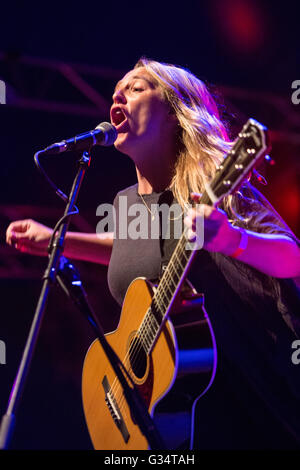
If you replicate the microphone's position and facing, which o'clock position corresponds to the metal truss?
The metal truss is roughly at 9 o'clock from the microphone.

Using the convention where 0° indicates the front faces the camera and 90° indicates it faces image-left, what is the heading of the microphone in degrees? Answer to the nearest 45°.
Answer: approximately 270°
